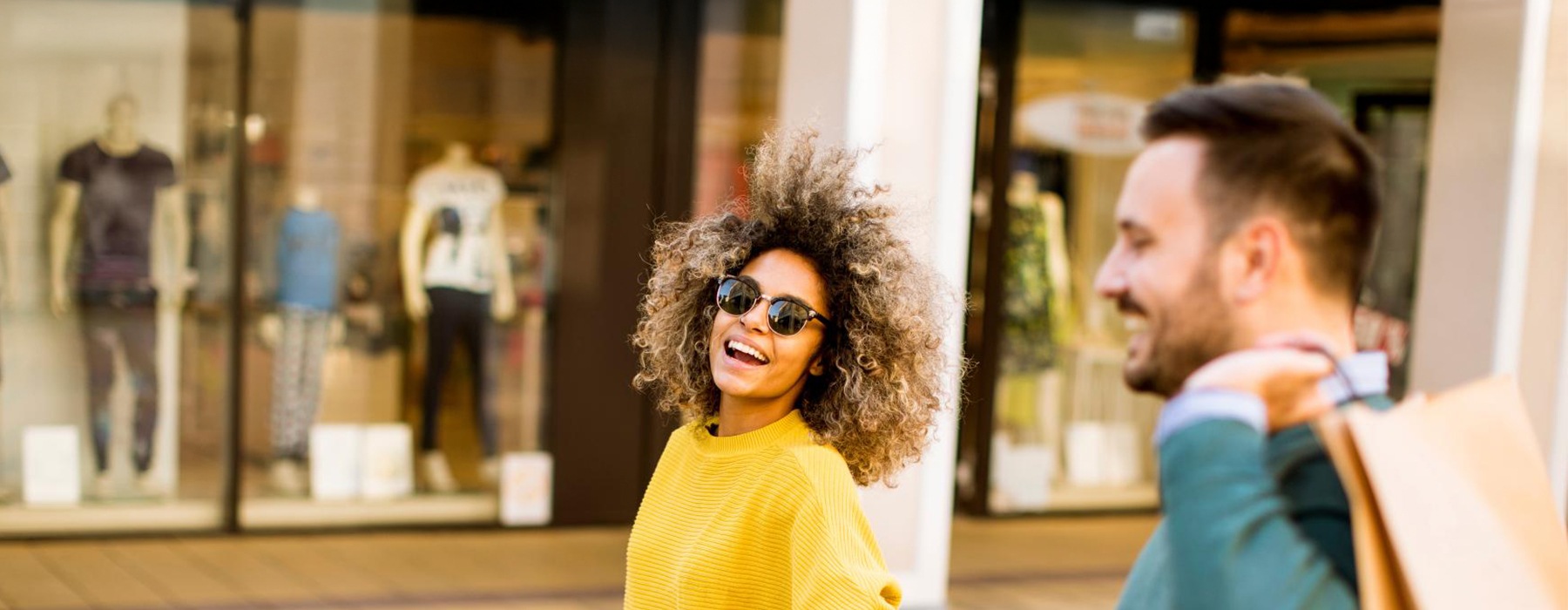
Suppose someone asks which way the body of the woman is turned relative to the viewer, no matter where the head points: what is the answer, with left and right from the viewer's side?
facing the viewer and to the left of the viewer

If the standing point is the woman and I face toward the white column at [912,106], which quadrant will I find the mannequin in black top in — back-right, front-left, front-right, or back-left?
front-left

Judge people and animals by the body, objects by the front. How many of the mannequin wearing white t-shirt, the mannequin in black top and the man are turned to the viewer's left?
1

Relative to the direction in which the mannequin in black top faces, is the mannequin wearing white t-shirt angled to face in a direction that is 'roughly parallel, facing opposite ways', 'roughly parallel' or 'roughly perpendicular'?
roughly parallel

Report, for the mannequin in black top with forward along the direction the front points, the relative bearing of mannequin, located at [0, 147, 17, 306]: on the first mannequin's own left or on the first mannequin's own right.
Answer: on the first mannequin's own right

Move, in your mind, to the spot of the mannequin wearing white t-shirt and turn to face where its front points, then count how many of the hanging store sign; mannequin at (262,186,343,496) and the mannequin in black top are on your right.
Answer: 2

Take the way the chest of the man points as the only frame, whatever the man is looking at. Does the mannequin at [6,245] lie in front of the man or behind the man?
in front

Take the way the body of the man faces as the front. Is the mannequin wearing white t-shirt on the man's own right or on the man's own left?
on the man's own right

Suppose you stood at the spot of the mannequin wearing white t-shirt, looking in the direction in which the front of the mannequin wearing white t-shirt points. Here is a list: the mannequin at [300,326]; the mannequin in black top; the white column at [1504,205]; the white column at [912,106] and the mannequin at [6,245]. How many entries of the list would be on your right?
3

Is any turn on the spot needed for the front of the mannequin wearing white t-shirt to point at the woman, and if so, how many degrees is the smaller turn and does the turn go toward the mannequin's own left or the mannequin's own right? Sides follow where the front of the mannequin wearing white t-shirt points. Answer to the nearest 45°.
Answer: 0° — it already faces them

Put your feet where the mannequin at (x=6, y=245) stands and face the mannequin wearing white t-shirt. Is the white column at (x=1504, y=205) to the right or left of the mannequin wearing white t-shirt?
right

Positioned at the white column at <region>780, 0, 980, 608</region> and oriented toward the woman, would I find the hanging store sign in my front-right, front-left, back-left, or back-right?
back-left

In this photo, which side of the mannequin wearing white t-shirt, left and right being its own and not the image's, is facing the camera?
front

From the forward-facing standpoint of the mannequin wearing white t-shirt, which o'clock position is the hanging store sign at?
The hanging store sign is roughly at 9 o'clock from the mannequin wearing white t-shirt.

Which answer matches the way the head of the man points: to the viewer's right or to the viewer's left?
to the viewer's left

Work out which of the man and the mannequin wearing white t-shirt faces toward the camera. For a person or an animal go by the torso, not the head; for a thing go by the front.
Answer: the mannequin wearing white t-shirt

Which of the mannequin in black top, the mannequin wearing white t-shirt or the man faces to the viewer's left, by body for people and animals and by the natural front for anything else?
the man
